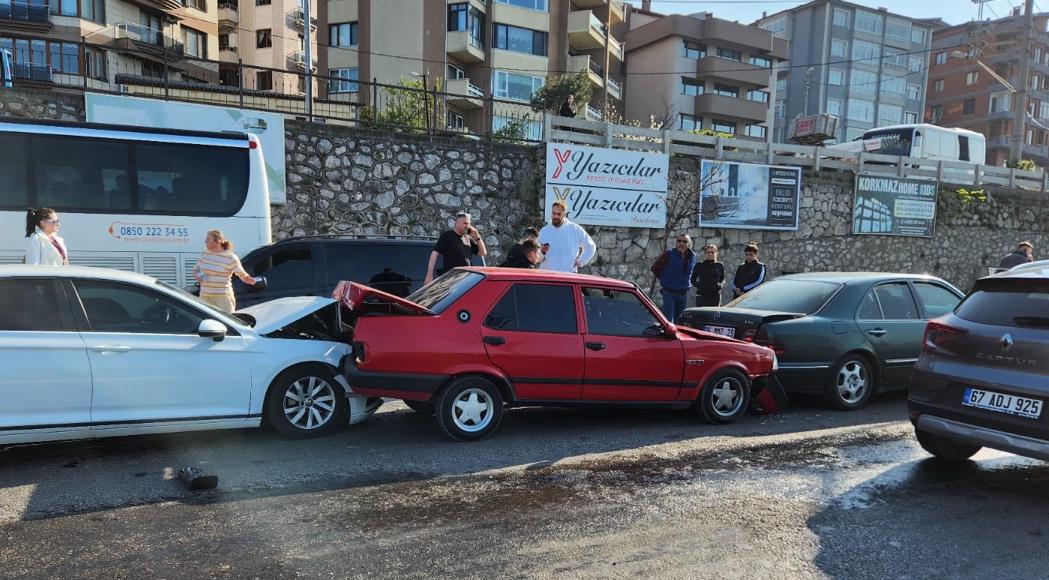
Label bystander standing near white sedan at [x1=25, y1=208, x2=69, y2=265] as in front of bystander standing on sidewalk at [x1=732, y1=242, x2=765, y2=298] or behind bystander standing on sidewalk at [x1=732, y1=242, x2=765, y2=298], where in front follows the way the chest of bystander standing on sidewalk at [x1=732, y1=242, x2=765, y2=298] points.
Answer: in front

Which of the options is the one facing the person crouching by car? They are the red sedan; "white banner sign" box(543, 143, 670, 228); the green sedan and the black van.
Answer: the white banner sign

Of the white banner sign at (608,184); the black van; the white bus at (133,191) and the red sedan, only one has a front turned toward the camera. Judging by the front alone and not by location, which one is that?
the white banner sign

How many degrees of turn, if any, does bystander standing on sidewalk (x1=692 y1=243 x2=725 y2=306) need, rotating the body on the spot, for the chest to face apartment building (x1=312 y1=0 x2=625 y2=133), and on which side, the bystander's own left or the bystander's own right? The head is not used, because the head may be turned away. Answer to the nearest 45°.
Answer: approximately 135° to the bystander's own right

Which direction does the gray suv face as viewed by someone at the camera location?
facing away from the viewer and to the right of the viewer

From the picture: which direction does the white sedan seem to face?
to the viewer's right

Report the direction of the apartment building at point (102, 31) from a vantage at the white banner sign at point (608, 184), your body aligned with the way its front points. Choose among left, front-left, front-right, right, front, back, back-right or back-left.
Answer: back-right

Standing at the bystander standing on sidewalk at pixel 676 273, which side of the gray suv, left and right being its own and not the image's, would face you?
left

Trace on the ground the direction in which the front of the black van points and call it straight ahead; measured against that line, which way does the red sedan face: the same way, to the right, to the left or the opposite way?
the opposite way

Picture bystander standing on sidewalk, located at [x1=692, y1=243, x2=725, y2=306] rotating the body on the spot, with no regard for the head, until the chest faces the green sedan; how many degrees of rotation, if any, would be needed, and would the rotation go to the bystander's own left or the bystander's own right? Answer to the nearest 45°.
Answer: approximately 45° to the bystander's own left

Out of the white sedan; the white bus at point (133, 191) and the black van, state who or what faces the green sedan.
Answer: the white sedan

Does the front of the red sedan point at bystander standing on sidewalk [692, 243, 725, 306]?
no

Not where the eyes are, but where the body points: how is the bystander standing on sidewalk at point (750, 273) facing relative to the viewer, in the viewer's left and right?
facing the viewer and to the left of the viewer

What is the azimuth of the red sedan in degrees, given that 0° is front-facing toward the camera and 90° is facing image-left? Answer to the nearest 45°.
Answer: approximately 270°

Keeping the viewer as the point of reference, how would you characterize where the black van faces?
facing to the left of the viewer
